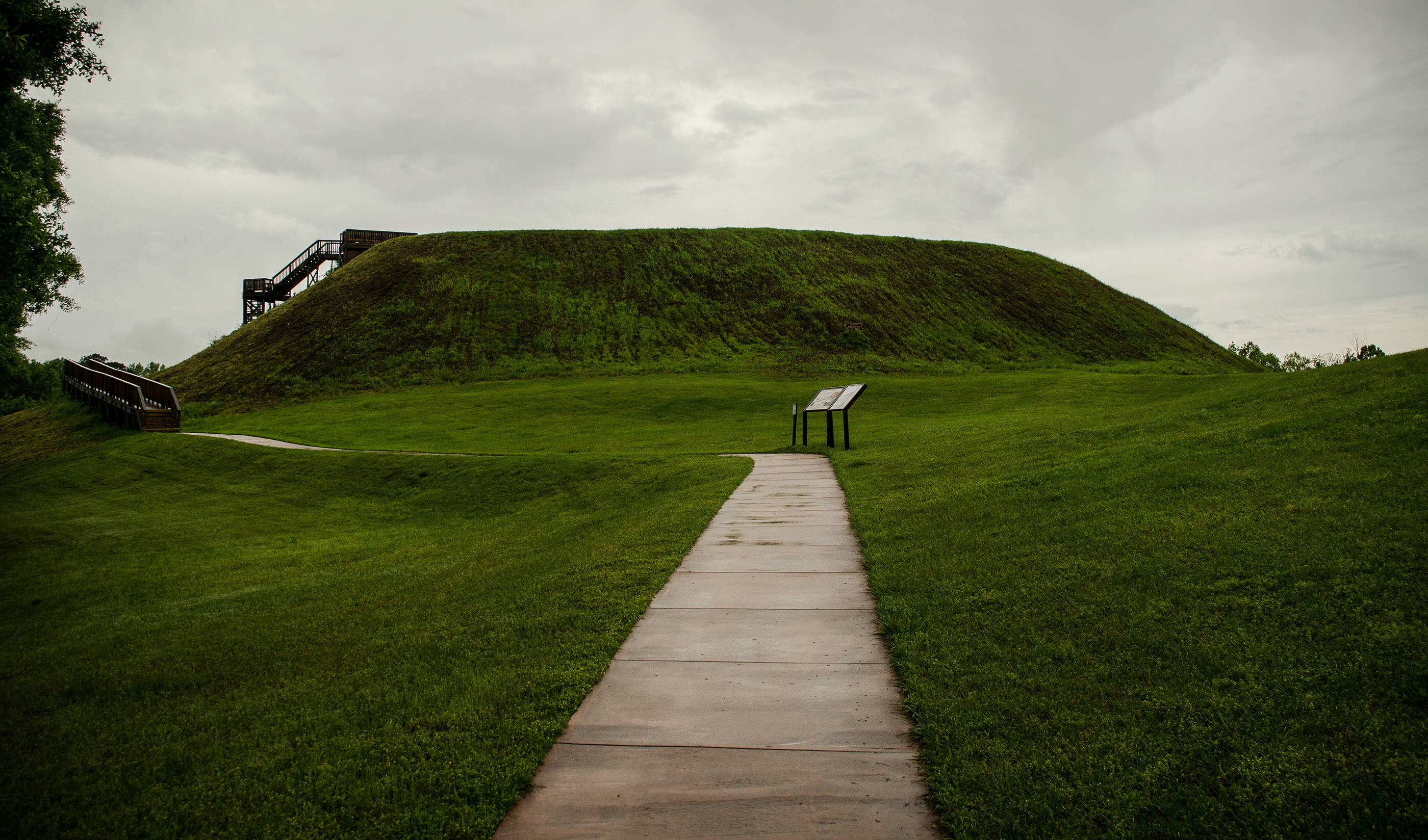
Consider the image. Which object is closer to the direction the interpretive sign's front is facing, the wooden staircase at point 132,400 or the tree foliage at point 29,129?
the tree foliage

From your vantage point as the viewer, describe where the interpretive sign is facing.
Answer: facing the viewer and to the left of the viewer

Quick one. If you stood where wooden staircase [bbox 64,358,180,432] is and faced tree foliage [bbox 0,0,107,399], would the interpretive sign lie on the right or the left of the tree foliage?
left

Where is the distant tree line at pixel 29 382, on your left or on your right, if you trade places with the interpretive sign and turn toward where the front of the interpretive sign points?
on your right

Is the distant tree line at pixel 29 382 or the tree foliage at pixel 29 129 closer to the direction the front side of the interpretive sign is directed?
the tree foliage

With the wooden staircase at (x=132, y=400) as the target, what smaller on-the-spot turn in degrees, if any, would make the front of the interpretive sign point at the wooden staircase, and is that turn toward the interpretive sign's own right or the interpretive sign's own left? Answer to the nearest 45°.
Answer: approximately 45° to the interpretive sign's own right
